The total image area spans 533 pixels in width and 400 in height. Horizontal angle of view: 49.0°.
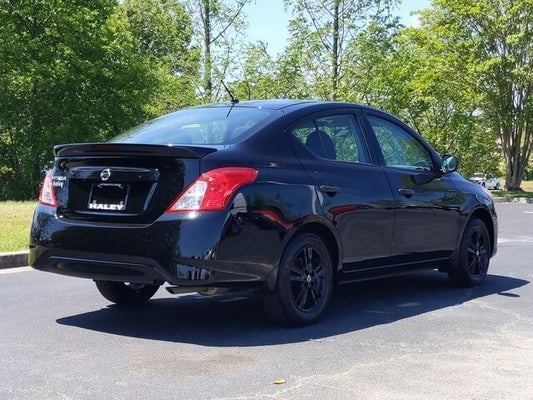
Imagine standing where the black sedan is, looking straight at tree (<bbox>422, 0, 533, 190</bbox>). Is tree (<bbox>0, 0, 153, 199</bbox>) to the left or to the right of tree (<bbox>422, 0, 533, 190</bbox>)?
left

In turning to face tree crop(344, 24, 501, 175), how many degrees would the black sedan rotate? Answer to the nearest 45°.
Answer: approximately 45° to its left

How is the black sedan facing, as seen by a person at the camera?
facing away from the viewer and to the right of the viewer

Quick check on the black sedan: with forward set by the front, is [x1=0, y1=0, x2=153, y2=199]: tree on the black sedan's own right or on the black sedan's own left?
on the black sedan's own left
